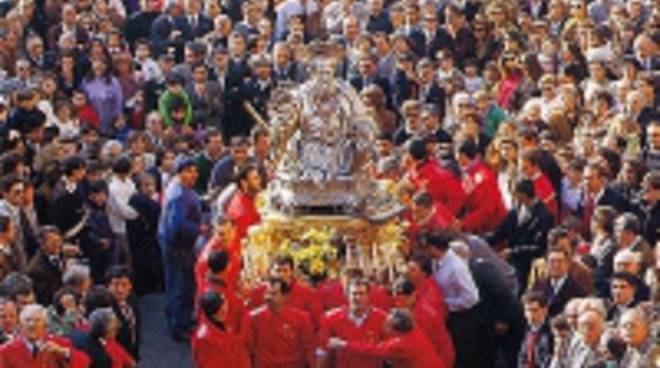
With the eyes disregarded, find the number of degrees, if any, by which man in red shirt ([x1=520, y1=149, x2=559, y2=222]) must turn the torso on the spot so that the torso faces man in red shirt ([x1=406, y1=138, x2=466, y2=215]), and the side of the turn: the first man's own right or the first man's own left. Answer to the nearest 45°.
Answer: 0° — they already face them

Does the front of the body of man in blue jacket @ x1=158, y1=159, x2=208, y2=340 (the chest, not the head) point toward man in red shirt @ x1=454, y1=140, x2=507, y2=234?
yes
